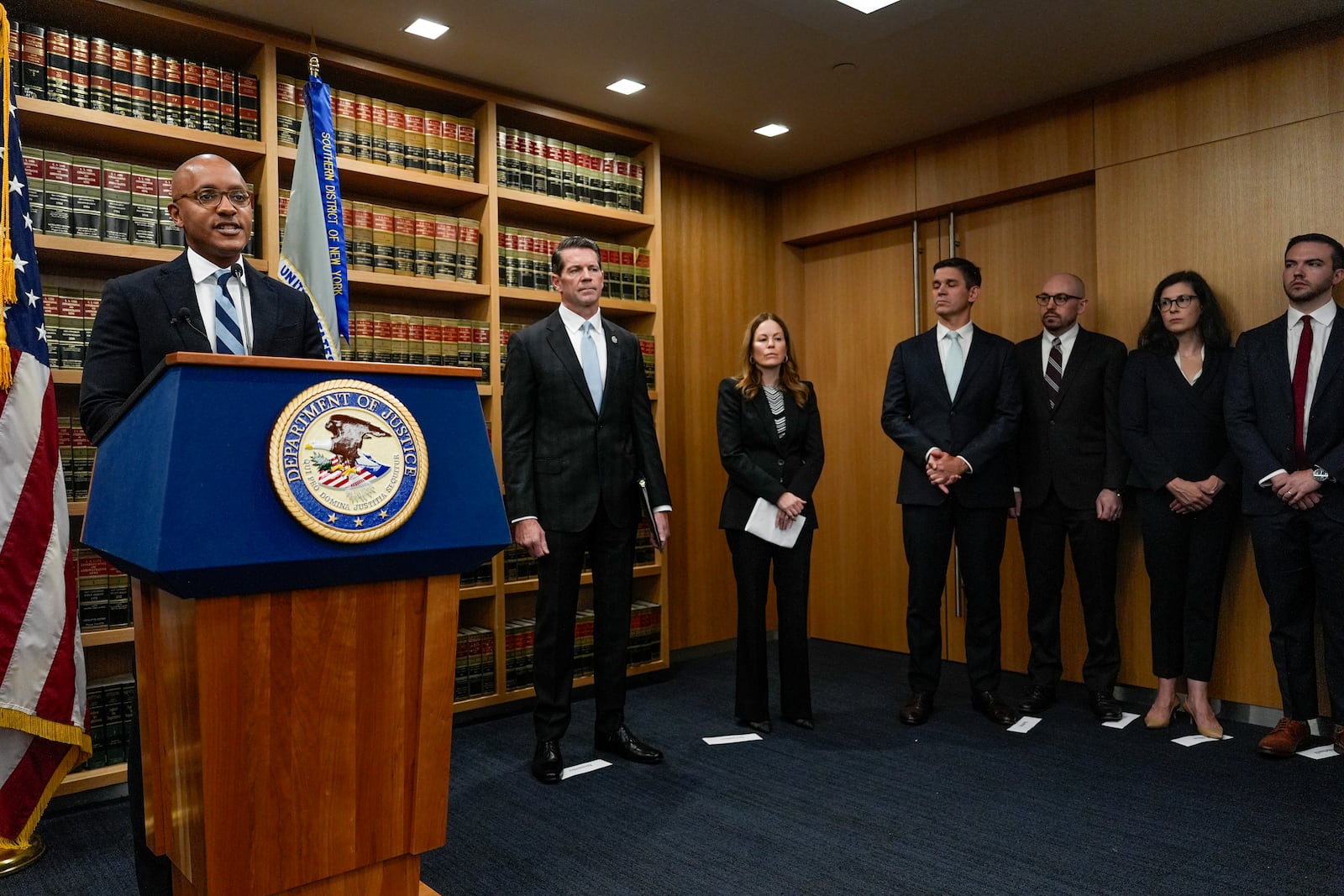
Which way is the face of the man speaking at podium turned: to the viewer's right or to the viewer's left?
to the viewer's right

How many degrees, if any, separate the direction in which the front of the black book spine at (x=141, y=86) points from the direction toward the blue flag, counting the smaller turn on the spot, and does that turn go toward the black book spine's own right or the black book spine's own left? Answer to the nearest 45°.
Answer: approximately 45° to the black book spine's own left

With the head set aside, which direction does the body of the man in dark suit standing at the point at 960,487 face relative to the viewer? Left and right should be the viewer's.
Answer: facing the viewer

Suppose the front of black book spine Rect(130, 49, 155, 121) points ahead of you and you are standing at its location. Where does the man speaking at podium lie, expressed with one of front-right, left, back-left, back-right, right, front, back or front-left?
front

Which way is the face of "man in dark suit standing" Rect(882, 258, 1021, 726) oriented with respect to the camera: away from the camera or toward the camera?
toward the camera

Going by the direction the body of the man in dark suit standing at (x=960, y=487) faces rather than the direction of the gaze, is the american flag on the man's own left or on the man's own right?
on the man's own right

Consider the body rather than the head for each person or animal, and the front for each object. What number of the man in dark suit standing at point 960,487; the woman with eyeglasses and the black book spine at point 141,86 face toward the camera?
3

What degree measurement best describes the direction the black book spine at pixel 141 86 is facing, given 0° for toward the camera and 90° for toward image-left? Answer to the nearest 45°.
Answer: approximately 0°

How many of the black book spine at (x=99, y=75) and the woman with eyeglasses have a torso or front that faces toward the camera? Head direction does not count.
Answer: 2

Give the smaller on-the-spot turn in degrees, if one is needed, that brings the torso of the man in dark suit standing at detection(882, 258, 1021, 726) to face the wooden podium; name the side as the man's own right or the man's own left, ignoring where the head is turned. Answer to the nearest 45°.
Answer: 0° — they already face it

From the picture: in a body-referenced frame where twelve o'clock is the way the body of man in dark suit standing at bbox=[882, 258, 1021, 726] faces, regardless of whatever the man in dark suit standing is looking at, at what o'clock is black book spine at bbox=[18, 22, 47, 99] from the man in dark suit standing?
The black book spine is roughly at 2 o'clock from the man in dark suit standing.

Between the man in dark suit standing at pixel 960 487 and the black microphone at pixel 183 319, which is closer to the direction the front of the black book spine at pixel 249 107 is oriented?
the black microphone
